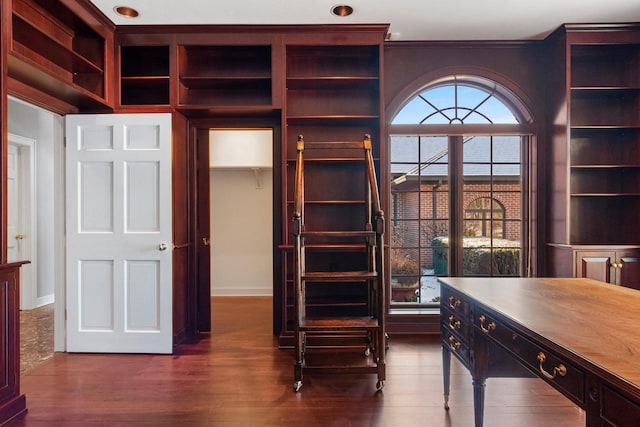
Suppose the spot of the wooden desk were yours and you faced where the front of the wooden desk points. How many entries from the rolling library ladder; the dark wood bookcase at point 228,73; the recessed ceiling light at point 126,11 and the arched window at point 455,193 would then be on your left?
0

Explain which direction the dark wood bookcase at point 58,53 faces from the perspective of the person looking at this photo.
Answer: facing the viewer and to the right of the viewer

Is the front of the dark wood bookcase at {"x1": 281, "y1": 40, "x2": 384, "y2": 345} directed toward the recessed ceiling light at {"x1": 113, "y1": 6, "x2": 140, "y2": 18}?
no

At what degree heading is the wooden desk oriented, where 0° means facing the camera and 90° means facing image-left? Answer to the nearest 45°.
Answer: approximately 45°

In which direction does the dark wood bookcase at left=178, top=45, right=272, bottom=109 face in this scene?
toward the camera

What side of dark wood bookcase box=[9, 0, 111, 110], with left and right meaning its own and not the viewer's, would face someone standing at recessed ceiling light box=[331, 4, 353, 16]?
front

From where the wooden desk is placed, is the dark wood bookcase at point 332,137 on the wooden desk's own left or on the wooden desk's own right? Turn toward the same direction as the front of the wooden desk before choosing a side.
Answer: on the wooden desk's own right

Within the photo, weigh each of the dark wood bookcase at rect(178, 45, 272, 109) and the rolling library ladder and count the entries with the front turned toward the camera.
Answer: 2

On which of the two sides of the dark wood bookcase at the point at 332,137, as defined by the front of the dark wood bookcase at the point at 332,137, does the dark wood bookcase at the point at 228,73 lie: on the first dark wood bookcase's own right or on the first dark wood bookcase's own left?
on the first dark wood bookcase's own right

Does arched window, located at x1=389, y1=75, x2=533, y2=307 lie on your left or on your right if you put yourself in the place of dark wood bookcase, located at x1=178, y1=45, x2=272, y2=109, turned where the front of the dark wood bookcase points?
on your left

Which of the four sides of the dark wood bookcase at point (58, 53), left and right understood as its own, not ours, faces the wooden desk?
front

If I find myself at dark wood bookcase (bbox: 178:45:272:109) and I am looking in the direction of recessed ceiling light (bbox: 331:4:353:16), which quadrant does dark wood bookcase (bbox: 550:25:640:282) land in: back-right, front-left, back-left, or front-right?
front-left

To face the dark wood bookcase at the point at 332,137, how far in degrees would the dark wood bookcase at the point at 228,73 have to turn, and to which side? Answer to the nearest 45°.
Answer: approximately 90° to its left

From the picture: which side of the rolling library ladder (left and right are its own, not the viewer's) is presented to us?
front

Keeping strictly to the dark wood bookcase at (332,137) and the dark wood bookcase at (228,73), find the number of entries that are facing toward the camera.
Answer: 2

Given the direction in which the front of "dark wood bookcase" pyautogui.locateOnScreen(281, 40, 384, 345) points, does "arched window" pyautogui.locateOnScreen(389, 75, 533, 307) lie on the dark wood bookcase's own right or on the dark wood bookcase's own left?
on the dark wood bookcase's own left
